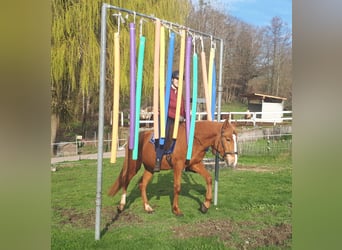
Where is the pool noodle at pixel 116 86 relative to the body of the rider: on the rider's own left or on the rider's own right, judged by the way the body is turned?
on the rider's own right

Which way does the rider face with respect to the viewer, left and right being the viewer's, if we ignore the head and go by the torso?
facing the viewer and to the right of the viewer

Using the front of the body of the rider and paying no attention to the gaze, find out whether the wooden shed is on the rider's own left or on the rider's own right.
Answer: on the rider's own left
